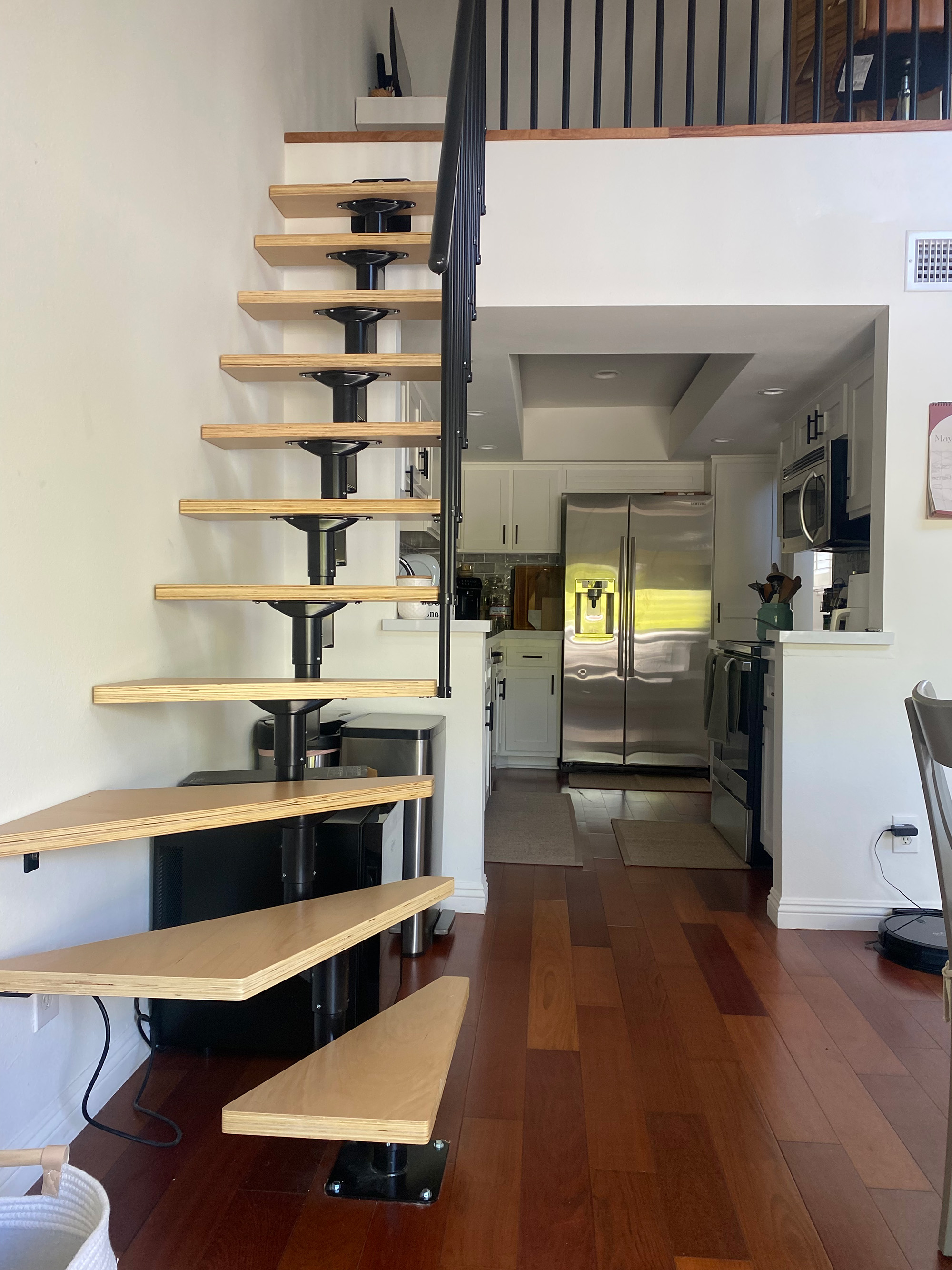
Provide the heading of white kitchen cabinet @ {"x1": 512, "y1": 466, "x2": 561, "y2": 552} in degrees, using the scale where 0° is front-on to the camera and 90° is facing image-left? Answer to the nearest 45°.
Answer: approximately 0°

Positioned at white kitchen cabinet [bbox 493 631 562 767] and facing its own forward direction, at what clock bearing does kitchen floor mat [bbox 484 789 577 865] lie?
The kitchen floor mat is roughly at 12 o'clock from the white kitchen cabinet.

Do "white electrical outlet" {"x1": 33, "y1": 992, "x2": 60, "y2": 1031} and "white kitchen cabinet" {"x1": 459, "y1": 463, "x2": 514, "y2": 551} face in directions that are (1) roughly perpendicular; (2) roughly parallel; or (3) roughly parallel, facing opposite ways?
roughly perpendicular
